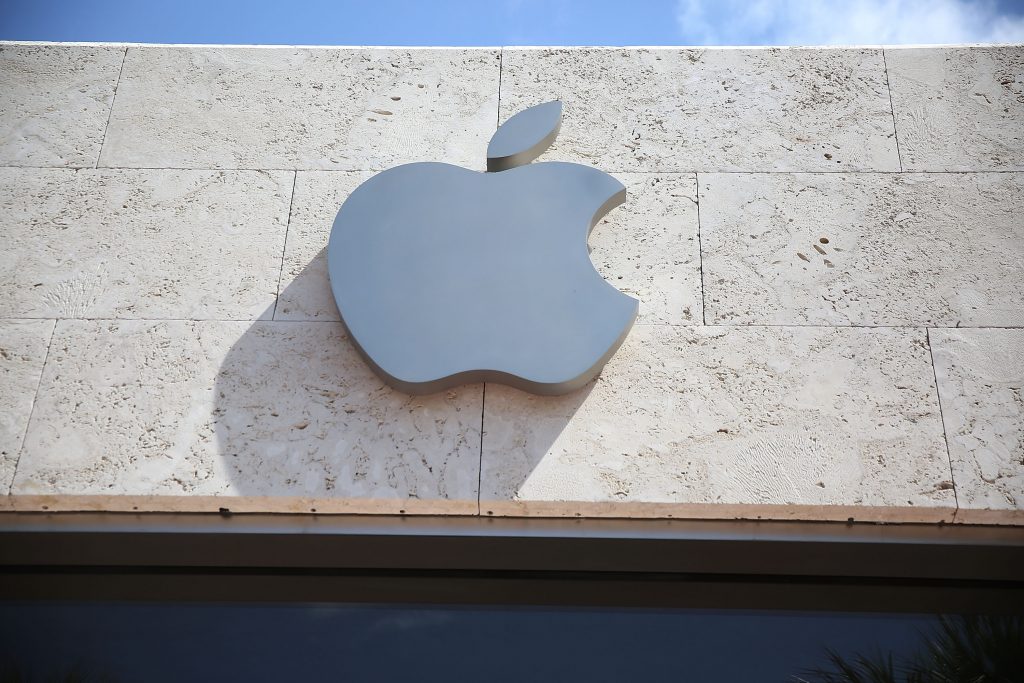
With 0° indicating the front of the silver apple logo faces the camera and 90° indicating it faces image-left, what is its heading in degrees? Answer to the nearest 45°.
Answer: approximately 0°
